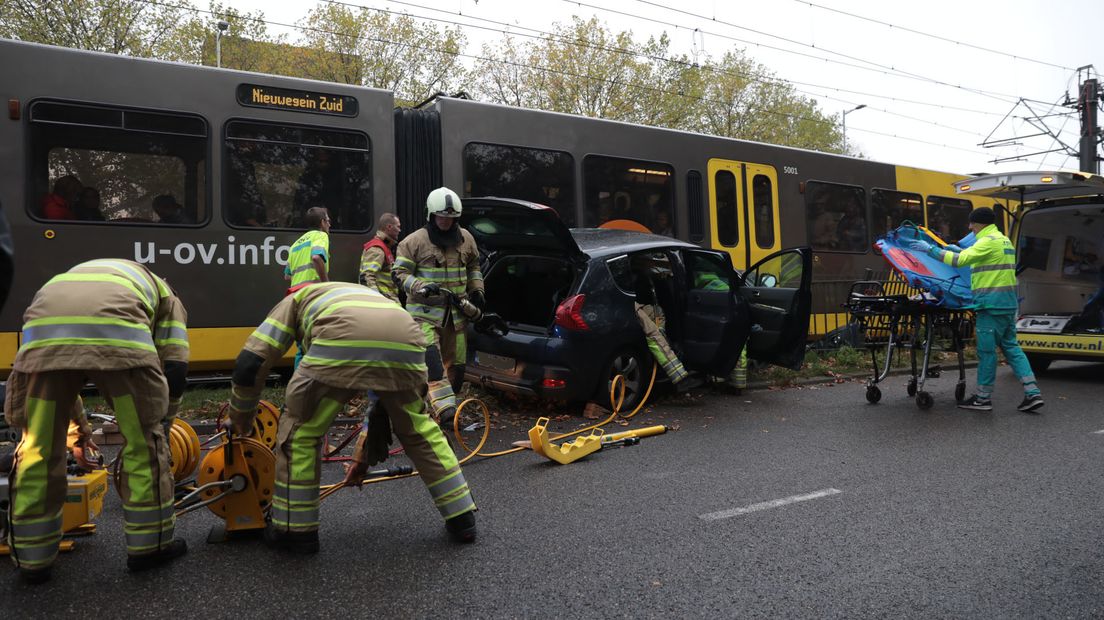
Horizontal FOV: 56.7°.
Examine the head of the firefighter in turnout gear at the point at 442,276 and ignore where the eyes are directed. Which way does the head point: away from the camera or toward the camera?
toward the camera

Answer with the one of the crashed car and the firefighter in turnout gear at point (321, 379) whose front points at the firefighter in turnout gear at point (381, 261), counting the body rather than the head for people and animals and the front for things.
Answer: the firefighter in turnout gear at point (321, 379)

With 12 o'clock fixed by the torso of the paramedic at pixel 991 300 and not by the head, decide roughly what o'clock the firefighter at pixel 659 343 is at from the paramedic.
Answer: The firefighter is roughly at 11 o'clock from the paramedic.

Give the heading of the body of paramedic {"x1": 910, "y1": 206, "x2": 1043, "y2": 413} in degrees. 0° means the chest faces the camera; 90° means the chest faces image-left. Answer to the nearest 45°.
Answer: approximately 90°

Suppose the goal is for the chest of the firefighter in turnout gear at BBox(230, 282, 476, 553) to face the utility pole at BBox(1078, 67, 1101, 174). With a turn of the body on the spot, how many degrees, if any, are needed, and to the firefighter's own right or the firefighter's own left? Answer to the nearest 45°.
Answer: approximately 45° to the firefighter's own right

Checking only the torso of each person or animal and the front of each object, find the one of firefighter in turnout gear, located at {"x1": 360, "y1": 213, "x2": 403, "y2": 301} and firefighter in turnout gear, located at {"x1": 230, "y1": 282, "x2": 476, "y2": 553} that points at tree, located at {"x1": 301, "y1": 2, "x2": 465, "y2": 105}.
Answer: firefighter in turnout gear, located at {"x1": 230, "y1": 282, "x2": 476, "y2": 553}

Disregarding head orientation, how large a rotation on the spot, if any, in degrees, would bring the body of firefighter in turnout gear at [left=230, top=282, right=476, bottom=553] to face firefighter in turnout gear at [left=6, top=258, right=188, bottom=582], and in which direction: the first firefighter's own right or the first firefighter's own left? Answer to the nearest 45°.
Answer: approximately 90° to the first firefighter's own left

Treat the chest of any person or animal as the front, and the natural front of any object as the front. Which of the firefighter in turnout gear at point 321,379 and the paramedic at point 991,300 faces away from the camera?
the firefighter in turnout gear

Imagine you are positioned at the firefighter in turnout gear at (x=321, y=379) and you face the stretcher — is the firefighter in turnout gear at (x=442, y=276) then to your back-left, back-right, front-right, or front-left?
front-left

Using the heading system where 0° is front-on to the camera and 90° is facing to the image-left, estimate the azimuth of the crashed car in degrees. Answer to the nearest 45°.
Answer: approximately 225°

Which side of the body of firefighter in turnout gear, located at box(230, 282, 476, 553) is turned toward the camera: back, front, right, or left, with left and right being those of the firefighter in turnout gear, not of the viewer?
back

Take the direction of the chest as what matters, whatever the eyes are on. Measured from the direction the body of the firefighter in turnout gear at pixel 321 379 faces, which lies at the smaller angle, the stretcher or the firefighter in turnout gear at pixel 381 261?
the firefighter in turnout gear

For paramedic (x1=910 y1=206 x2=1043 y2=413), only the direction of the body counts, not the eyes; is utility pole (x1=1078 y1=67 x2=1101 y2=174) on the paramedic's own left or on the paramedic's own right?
on the paramedic's own right
